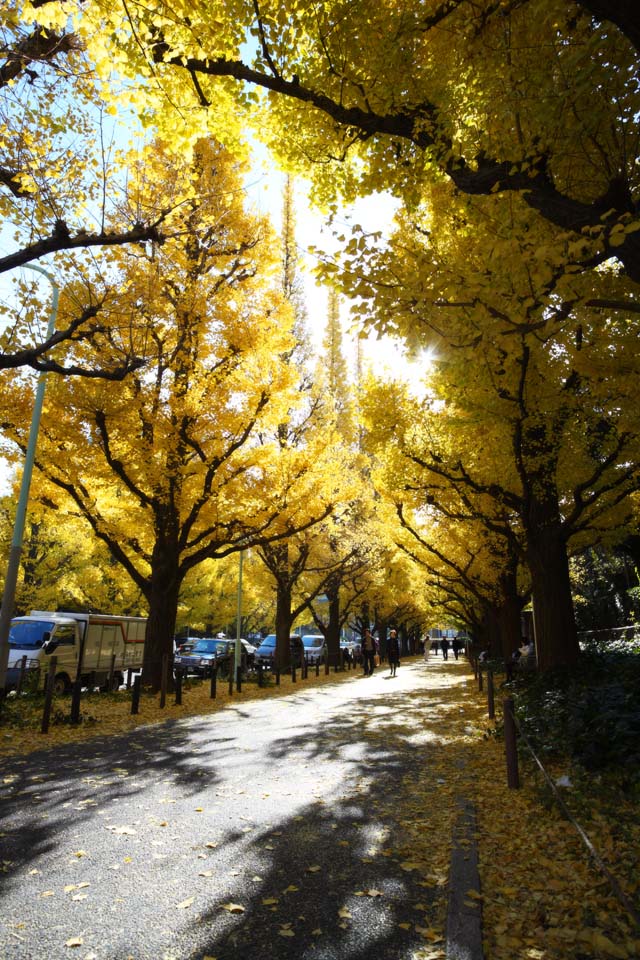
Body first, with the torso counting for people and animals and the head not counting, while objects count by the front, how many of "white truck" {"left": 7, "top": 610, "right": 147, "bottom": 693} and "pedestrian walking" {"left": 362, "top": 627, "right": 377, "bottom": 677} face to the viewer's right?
0

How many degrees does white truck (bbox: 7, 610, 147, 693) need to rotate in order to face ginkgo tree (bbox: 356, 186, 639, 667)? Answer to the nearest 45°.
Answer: approximately 90° to its left

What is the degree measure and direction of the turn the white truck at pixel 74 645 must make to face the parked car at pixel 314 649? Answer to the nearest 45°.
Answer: approximately 180°

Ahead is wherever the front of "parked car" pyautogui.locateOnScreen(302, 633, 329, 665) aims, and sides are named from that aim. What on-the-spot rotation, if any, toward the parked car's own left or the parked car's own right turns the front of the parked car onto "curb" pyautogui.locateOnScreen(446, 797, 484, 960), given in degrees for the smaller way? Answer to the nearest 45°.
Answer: approximately 45° to the parked car's own left

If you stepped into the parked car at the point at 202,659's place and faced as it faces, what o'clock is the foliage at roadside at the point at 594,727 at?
The foliage at roadside is roughly at 10 o'clock from the parked car.

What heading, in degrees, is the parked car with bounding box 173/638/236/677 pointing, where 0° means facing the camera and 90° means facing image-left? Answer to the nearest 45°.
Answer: approximately 45°

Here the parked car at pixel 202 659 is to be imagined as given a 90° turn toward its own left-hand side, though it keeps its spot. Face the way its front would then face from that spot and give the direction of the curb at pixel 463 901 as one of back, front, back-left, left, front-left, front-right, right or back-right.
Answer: front-right

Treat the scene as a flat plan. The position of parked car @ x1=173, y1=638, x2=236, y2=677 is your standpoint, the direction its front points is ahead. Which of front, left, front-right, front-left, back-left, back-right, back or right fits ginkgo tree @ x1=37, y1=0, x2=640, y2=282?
front-left
